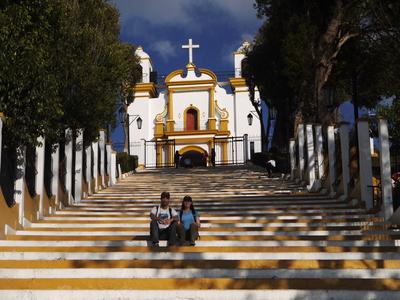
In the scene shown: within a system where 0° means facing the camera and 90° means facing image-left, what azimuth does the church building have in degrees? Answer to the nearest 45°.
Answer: approximately 0°

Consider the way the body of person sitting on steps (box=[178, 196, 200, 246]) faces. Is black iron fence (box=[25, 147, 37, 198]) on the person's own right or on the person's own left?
on the person's own right

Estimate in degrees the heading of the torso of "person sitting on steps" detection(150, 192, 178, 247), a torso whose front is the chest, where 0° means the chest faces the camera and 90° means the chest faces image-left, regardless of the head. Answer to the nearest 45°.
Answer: approximately 0°

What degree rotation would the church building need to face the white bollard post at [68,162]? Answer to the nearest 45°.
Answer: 0° — it already faces it

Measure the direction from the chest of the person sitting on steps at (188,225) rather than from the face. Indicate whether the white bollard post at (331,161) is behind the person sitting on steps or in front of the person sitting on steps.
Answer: behind

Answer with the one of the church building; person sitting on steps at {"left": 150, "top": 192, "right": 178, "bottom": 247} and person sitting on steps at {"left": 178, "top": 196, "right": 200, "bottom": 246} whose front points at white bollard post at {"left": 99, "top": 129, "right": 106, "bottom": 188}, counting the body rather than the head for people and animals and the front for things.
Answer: the church building

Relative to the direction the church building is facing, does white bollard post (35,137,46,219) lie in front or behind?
in front

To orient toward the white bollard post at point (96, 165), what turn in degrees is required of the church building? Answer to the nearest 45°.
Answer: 0° — it already faces it

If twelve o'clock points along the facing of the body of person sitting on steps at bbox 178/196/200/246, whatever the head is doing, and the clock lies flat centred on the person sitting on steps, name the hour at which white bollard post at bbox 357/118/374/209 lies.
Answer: The white bollard post is roughly at 8 o'clock from the person sitting on steps.
